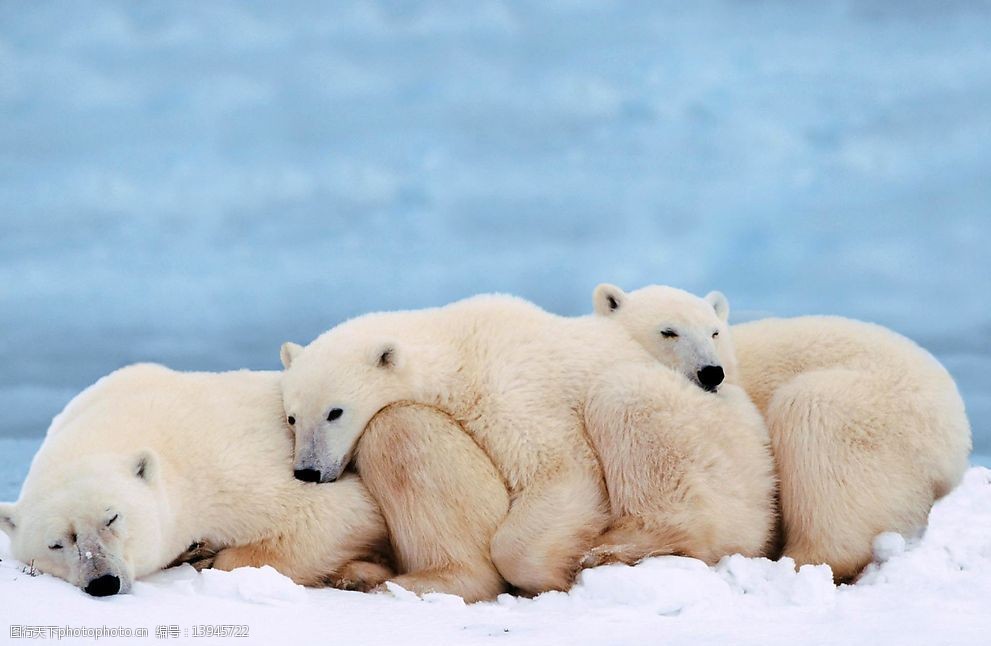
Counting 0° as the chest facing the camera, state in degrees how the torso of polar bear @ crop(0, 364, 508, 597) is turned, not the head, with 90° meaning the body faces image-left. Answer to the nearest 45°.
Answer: approximately 45°

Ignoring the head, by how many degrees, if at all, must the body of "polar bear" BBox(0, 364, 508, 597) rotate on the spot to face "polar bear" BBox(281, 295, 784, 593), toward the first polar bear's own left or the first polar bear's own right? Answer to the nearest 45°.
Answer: approximately 135° to the first polar bear's own left

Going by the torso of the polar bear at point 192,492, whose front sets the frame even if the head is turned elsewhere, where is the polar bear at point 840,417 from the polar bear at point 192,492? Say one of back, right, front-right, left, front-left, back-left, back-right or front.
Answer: back-left
